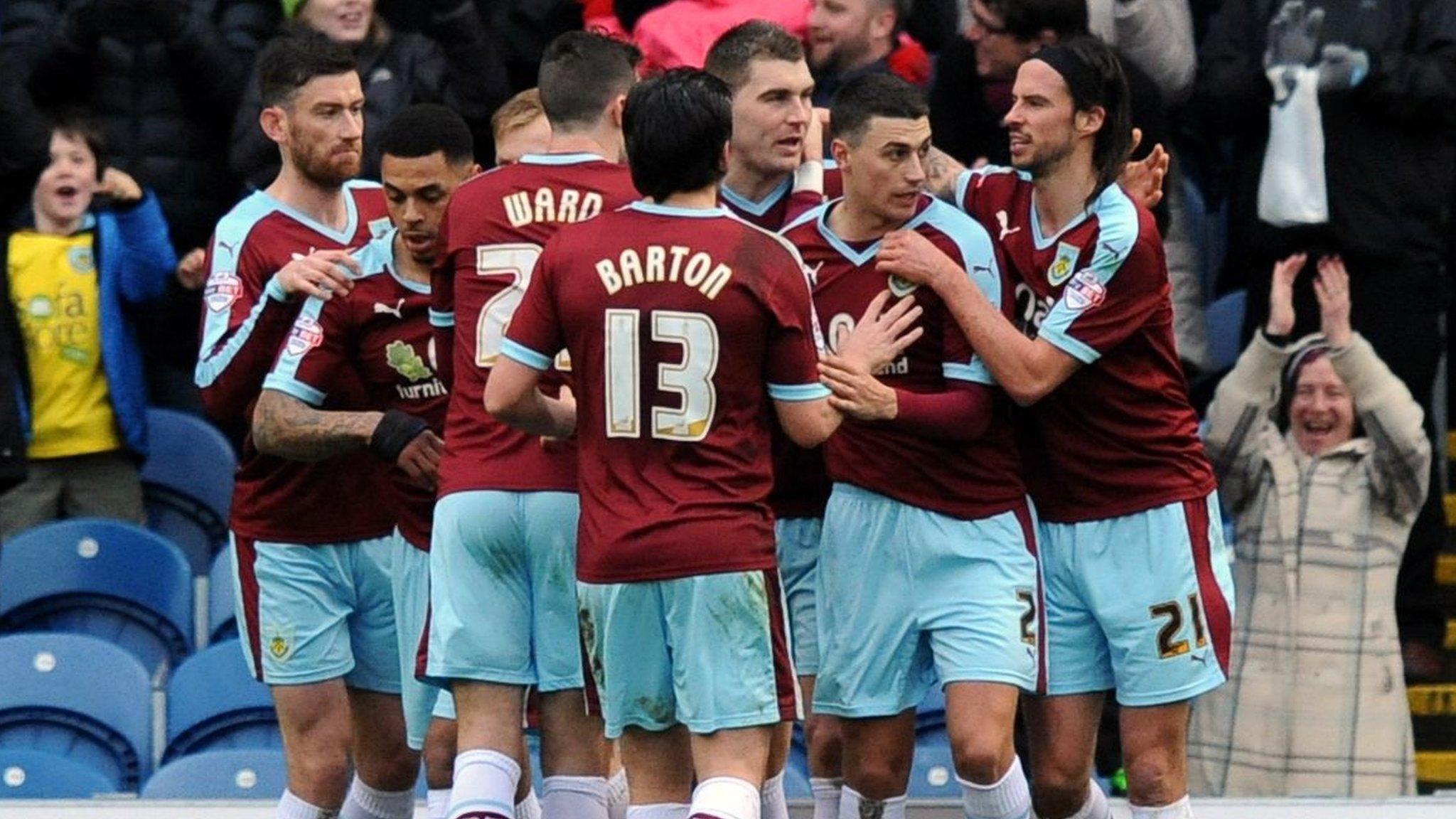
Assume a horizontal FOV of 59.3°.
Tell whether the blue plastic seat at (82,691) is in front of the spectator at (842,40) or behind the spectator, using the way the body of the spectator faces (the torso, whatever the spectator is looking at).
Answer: in front

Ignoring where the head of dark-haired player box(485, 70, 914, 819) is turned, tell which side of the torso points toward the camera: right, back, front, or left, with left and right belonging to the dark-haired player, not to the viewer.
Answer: back

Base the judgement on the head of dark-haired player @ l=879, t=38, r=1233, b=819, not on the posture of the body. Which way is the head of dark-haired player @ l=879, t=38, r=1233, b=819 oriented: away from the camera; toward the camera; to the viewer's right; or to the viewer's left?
to the viewer's left

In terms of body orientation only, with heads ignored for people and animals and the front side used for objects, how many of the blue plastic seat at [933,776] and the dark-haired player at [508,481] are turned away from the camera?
1

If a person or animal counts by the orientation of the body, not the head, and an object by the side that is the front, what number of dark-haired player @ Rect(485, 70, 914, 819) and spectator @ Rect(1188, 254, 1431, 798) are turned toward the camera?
1

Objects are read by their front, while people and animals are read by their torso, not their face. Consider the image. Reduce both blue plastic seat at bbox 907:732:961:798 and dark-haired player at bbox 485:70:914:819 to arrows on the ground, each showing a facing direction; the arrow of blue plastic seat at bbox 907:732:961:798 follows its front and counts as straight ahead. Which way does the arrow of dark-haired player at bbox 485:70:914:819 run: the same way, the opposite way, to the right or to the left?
the opposite way

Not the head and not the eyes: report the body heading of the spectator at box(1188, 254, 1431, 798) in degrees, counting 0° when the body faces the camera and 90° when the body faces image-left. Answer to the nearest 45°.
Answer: approximately 0°

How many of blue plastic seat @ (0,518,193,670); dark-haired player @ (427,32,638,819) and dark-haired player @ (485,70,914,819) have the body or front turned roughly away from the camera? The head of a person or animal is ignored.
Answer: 2

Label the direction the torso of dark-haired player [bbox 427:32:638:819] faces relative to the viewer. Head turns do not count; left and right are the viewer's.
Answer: facing away from the viewer

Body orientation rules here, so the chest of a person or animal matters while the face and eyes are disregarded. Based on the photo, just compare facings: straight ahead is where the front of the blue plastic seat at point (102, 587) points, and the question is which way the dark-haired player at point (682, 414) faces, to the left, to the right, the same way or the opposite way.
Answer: the opposite way

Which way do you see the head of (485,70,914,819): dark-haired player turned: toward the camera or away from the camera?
away from the camera
